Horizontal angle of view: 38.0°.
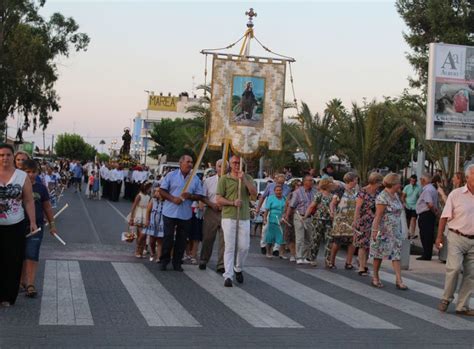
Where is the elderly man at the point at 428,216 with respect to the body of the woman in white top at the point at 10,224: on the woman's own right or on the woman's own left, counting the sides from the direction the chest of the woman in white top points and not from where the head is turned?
on the woman's own left

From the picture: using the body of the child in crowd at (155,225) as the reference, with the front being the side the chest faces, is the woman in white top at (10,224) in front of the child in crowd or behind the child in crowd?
in front

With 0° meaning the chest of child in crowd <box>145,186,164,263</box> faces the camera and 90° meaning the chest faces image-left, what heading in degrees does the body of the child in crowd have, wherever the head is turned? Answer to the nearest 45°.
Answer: approximately 0°

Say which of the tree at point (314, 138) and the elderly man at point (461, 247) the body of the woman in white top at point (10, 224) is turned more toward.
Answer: the elderly man

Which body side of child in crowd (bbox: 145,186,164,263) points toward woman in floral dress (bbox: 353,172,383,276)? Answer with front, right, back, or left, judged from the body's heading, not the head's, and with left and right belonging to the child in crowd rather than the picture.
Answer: left

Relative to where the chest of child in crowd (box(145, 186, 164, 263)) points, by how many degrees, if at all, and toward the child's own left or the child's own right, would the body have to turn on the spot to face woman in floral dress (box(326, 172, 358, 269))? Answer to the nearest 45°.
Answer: approximately 90° to the child's own left

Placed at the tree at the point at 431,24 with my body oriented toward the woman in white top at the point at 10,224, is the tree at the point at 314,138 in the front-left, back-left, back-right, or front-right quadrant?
back-right

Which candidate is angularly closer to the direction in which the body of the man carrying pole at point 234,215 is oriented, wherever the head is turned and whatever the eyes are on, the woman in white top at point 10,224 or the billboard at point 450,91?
the woman in white top

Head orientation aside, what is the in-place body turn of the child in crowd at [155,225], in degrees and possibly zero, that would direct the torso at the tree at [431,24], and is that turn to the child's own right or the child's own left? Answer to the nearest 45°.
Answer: approximately 135° to the child's own left

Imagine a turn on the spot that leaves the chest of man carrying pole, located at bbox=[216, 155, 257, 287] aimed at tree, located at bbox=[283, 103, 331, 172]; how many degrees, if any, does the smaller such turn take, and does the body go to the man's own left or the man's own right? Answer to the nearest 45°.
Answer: approximately 180°

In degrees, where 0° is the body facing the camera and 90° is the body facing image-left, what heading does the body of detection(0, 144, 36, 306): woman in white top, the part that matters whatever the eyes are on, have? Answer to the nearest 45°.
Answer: approximately 0°

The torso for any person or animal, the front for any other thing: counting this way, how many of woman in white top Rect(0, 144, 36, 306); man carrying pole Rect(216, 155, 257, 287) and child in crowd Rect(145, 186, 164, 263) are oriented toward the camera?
3

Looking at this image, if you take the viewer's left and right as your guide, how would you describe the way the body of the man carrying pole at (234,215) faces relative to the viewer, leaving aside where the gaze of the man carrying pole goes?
facing the viewer
